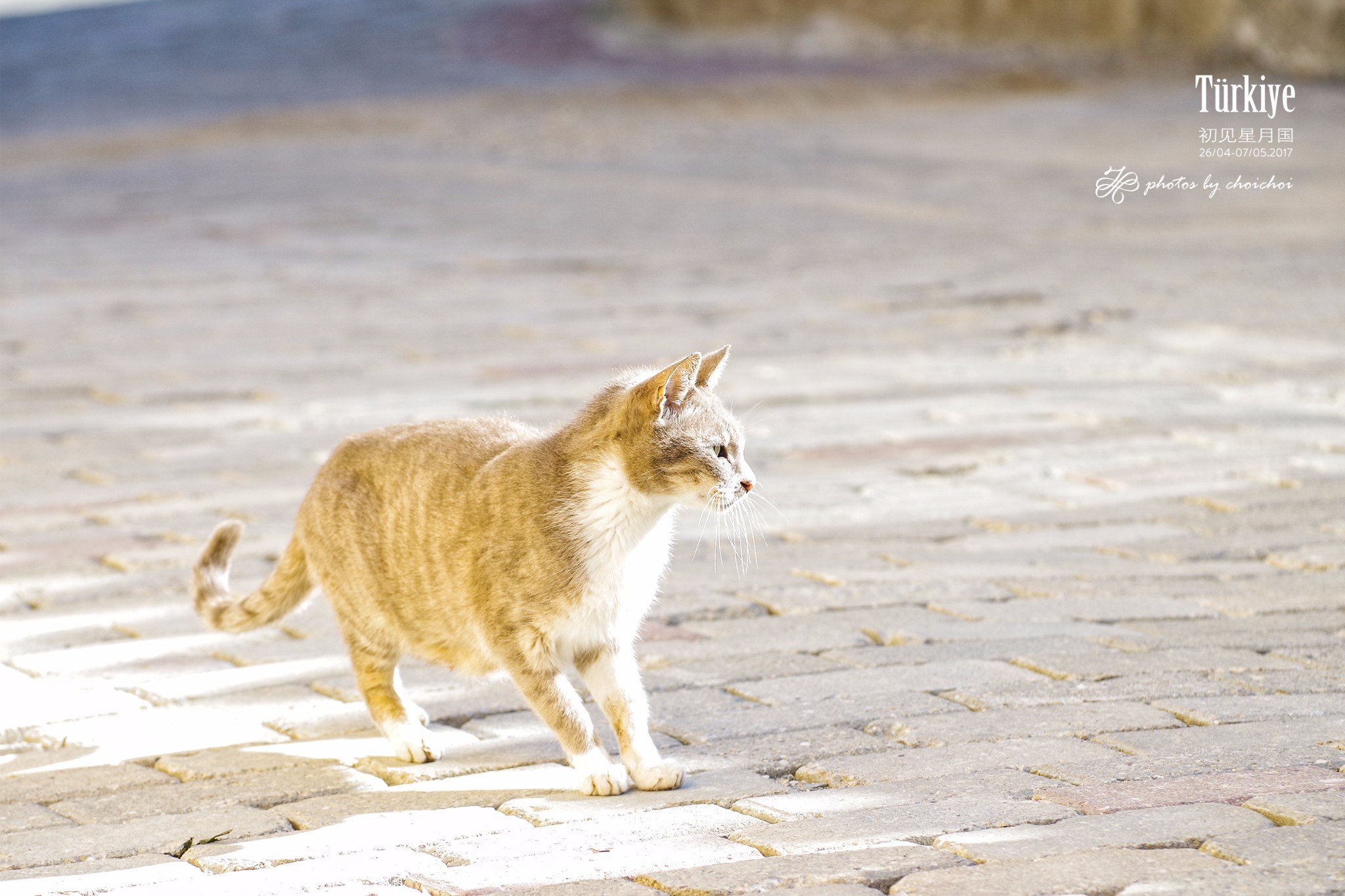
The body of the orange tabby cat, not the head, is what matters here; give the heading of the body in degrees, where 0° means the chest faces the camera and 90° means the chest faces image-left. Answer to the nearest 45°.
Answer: approximately 315°
